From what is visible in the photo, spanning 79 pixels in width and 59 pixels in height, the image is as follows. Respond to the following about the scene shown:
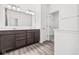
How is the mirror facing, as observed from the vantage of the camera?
facing the viewer and to the right of the viewer

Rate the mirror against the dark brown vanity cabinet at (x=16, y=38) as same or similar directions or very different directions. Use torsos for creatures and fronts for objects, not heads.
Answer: same or similar directions

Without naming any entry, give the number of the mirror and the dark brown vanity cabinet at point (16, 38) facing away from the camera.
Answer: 0
